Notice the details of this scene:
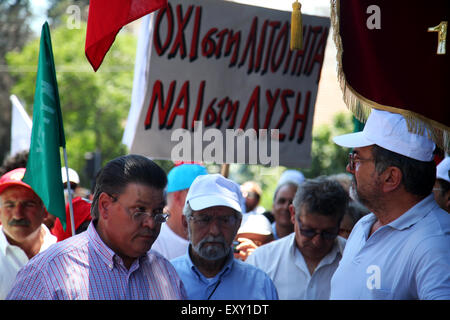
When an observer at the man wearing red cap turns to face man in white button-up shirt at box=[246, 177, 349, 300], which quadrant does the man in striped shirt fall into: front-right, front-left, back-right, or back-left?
front-right

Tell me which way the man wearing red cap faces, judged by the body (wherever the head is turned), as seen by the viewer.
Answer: toward the camera

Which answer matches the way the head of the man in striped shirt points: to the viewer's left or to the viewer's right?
to the viewer's right

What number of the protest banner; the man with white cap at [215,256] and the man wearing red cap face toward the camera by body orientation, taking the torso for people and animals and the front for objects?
3

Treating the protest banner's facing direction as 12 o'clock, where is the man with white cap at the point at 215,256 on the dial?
The man with white cap is roughly at 12 o'clock from the protest banner.

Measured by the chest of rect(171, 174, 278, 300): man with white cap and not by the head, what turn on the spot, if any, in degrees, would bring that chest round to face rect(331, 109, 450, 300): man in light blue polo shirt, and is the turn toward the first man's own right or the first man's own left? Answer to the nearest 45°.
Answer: approximately 45° to the first man's own left

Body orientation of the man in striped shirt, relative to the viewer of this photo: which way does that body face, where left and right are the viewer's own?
facing the viewer and to the right of the viewer

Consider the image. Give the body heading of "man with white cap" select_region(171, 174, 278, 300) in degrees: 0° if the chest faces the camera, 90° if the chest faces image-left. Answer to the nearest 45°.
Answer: approximately 0°

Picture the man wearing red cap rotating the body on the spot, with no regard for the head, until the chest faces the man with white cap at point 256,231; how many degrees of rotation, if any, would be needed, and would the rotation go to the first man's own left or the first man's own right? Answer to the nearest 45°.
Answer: approximately 90° to the first man's own left

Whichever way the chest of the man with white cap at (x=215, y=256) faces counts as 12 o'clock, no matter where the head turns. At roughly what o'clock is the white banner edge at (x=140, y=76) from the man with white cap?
The white banner edge is roughly at 5 o'clock from the man with white cap.

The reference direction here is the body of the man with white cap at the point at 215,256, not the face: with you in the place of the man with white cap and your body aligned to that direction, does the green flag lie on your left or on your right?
on your right

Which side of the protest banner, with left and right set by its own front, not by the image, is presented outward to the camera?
front

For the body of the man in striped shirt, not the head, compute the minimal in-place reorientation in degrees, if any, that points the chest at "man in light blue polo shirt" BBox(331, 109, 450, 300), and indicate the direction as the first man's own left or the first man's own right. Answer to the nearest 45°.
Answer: approximately 45° to the first man's own left
